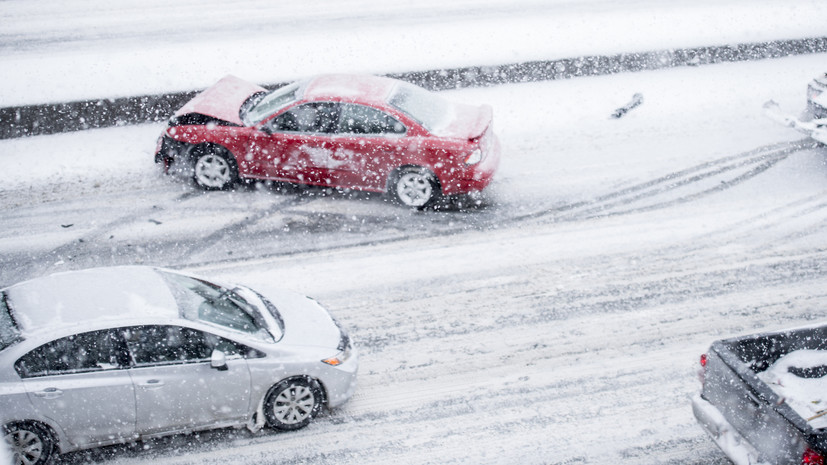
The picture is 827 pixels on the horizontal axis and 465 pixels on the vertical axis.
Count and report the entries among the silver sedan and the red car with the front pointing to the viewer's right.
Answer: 1

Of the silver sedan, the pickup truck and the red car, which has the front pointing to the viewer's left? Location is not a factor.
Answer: the red car

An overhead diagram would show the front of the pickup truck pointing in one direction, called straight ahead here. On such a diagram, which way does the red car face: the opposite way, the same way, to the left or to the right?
the opposite way

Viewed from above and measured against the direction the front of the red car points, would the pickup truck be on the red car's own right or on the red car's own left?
on the red car's own left

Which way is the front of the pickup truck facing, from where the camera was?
facing away from the viewer and to the right of the viewer

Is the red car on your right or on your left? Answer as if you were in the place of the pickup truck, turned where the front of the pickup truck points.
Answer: on your left

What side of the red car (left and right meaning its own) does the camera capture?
left

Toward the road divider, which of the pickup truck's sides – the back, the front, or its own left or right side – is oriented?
left

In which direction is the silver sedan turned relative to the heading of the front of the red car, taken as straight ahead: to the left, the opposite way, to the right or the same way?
the opposite way

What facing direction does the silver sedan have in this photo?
to the viewer's right
